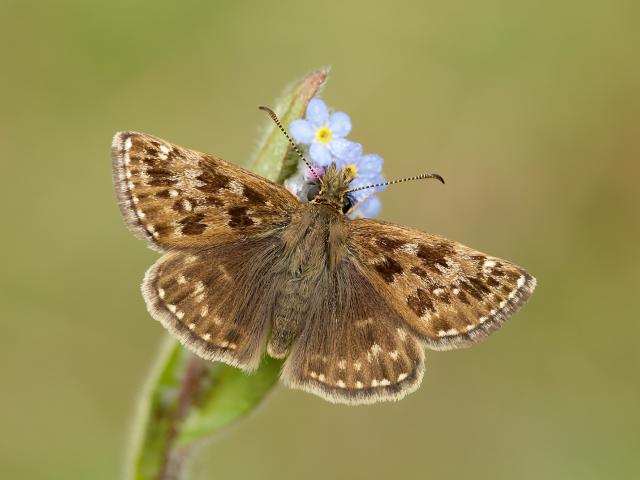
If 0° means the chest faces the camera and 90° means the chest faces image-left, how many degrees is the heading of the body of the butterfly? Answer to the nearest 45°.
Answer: approximately 180°
